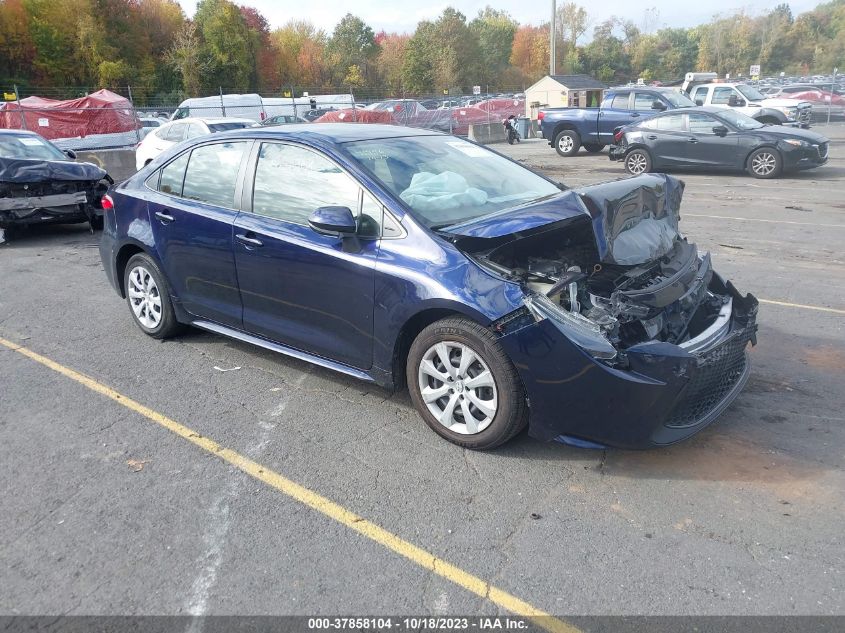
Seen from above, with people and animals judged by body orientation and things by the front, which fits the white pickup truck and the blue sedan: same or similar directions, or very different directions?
same or similar directions

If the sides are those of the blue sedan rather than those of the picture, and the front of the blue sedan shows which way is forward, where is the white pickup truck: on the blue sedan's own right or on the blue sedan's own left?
on the blue sedan's own left

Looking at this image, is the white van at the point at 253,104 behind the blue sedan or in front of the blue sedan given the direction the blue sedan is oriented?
behind

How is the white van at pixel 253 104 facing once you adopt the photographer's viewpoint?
facing to the left of the viewer

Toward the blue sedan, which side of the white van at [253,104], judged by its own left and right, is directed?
left

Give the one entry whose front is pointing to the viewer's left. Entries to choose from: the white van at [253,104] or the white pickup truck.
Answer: the white van

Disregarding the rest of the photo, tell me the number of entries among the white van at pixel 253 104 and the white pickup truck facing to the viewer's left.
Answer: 1

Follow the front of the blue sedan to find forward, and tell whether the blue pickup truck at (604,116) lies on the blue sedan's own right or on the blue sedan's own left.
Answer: on the blue sedan's own left

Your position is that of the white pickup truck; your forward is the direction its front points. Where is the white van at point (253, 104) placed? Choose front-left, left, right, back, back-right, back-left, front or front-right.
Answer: back-right

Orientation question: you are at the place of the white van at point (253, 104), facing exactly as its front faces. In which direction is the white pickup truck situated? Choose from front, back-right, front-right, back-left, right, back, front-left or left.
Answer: back-left

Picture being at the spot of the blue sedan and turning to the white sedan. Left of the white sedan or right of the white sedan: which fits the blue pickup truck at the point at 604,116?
right

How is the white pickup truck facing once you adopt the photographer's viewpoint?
facing the viewer and to the right of the viewer

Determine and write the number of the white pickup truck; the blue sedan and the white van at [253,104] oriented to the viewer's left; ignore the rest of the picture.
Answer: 1

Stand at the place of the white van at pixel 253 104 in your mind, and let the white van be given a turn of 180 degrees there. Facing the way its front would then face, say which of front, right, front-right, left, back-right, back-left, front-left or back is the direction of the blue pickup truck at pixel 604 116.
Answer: front-right
